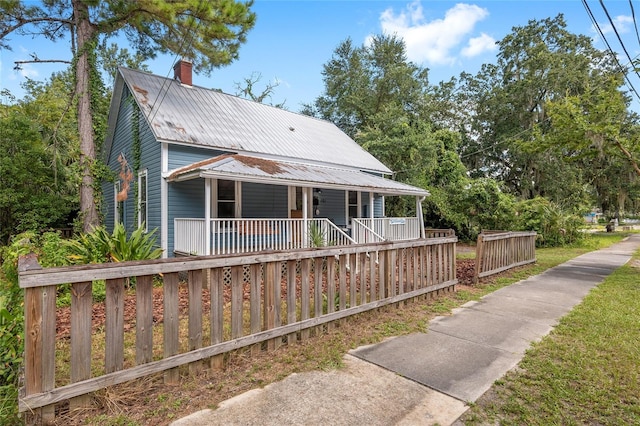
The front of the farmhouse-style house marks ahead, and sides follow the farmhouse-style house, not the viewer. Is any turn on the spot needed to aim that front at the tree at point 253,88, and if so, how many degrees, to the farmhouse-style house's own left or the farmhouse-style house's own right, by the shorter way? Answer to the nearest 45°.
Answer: approximately 135° to the farmhouse-style house's own left

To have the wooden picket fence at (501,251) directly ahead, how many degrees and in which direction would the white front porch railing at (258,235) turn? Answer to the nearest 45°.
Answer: approximately 45° to its left

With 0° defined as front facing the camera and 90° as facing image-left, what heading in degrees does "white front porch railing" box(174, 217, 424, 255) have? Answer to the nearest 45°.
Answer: approximately 315°

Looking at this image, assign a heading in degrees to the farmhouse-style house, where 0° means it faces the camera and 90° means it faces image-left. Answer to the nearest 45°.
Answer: approximately 315°

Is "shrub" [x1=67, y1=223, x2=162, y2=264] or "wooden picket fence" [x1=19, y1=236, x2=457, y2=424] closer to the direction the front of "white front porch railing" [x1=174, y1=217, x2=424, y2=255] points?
the wooden picket fence

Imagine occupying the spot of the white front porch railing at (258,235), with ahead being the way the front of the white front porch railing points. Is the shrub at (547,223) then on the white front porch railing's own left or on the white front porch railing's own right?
on the white front porch railing's own left

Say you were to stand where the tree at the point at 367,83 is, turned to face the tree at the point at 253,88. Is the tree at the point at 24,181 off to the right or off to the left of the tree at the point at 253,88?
left

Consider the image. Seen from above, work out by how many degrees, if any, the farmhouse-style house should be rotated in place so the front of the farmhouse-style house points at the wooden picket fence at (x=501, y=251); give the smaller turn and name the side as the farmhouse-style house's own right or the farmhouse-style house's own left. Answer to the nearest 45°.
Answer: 0° — it already faces it

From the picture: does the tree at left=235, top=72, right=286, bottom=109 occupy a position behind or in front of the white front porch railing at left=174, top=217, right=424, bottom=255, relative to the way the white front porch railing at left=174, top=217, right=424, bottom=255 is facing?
behind

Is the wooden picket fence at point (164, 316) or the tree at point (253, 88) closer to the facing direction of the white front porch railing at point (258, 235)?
the wooden picket fence

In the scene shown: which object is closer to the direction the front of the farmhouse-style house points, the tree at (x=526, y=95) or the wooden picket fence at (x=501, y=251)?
the wooden picket fence

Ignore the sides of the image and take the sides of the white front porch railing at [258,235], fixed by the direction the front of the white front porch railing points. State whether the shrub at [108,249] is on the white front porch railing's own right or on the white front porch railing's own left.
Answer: on the white front porch railing's own right
